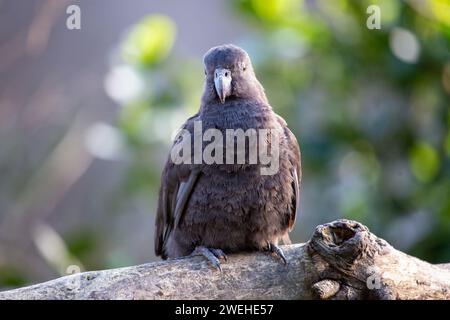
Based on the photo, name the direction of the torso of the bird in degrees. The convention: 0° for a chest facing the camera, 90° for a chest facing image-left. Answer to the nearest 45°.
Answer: approximately 0°

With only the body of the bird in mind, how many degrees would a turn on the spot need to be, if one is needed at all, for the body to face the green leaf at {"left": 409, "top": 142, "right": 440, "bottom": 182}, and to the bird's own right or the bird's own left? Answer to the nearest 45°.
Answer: approximately 135° to the bird's own left

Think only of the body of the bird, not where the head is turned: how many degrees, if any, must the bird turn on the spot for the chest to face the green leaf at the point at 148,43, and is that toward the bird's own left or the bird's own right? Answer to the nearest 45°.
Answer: approximately 180°
